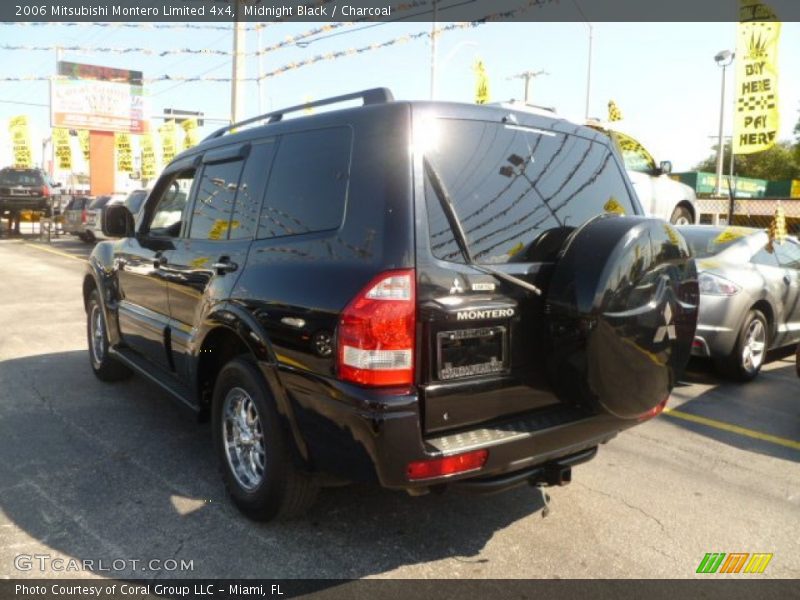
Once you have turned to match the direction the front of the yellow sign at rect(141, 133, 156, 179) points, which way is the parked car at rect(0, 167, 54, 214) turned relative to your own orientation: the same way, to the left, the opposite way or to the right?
the opposite way

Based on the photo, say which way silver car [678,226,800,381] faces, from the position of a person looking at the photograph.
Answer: facing away from the viewer and to the right of the viewer

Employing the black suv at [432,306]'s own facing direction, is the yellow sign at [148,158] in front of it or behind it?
in front

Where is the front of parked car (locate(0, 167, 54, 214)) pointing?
away from the camera

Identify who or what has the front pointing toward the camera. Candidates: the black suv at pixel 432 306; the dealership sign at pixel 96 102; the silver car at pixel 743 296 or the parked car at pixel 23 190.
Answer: the dealership sign

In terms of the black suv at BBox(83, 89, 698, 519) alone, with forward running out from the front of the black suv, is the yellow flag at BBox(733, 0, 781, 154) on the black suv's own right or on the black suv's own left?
on the black suv's own right

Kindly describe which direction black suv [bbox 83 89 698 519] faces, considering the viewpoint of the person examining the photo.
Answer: facing away from the viewer and to the left of the viewer

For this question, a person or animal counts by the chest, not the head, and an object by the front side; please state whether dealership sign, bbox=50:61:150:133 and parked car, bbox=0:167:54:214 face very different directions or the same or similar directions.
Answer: very different directions
